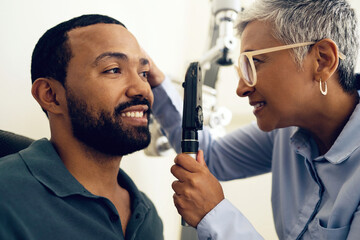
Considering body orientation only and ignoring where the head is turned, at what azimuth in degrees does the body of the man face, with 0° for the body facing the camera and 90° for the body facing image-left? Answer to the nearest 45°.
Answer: approximately 315°

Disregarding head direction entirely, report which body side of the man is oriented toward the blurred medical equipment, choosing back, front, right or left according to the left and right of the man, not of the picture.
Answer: left

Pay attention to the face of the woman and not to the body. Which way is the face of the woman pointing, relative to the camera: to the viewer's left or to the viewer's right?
to the viewer's left
